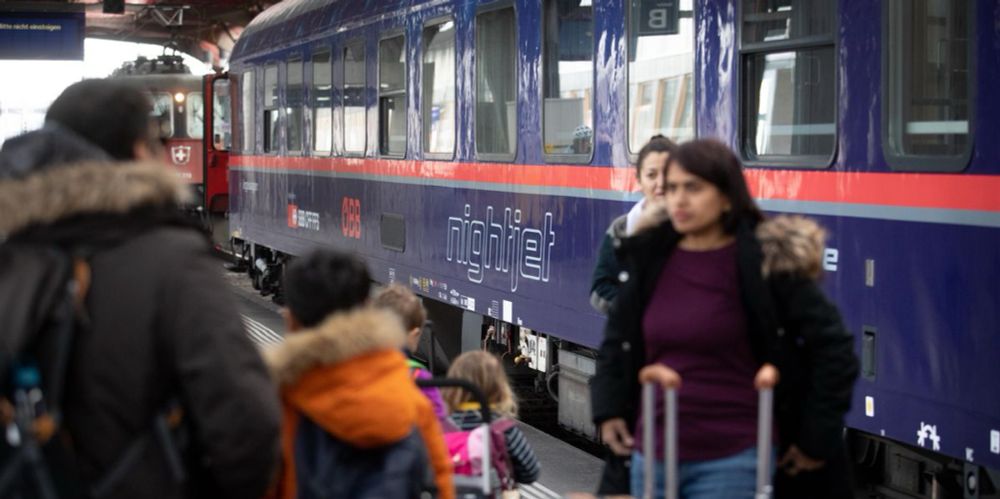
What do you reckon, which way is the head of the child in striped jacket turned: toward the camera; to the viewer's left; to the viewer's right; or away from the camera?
away from the camera

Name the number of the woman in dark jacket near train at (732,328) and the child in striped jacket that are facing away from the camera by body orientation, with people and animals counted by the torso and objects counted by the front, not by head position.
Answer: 1

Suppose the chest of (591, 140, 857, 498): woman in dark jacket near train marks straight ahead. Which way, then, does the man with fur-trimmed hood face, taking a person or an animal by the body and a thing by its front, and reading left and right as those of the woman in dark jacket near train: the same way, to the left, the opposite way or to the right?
the opposite way

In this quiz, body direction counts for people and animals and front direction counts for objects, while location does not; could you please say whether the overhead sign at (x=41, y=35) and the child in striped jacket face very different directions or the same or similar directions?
very different directions

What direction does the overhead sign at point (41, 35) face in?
toward the camera

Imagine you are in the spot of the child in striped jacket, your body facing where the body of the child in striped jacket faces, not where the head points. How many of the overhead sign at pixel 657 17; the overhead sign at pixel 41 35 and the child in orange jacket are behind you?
1

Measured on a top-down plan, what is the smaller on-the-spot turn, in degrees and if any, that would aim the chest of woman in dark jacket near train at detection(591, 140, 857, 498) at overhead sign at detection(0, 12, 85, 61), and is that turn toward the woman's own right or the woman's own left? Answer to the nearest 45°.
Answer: approximately 90° to the woman's own right

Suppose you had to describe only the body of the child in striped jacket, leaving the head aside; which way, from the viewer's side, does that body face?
away from the camera

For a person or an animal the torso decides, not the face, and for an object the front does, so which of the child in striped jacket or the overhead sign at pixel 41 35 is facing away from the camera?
the child in striped jacket

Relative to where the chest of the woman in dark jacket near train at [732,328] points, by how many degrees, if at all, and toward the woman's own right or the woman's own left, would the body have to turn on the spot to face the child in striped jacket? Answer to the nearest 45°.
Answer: approximately 90° to the woman's own right

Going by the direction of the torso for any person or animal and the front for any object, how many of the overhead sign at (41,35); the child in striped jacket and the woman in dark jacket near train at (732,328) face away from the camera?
1

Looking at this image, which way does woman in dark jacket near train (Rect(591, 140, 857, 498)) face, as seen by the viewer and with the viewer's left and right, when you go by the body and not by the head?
facing the viewer and to the left of the viewer

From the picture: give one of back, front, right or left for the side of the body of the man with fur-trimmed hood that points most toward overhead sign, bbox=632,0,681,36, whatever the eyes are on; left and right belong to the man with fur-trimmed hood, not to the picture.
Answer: front

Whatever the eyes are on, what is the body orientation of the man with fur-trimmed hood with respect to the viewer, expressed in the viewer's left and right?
facing away from the viewer and to the right of the viewer
